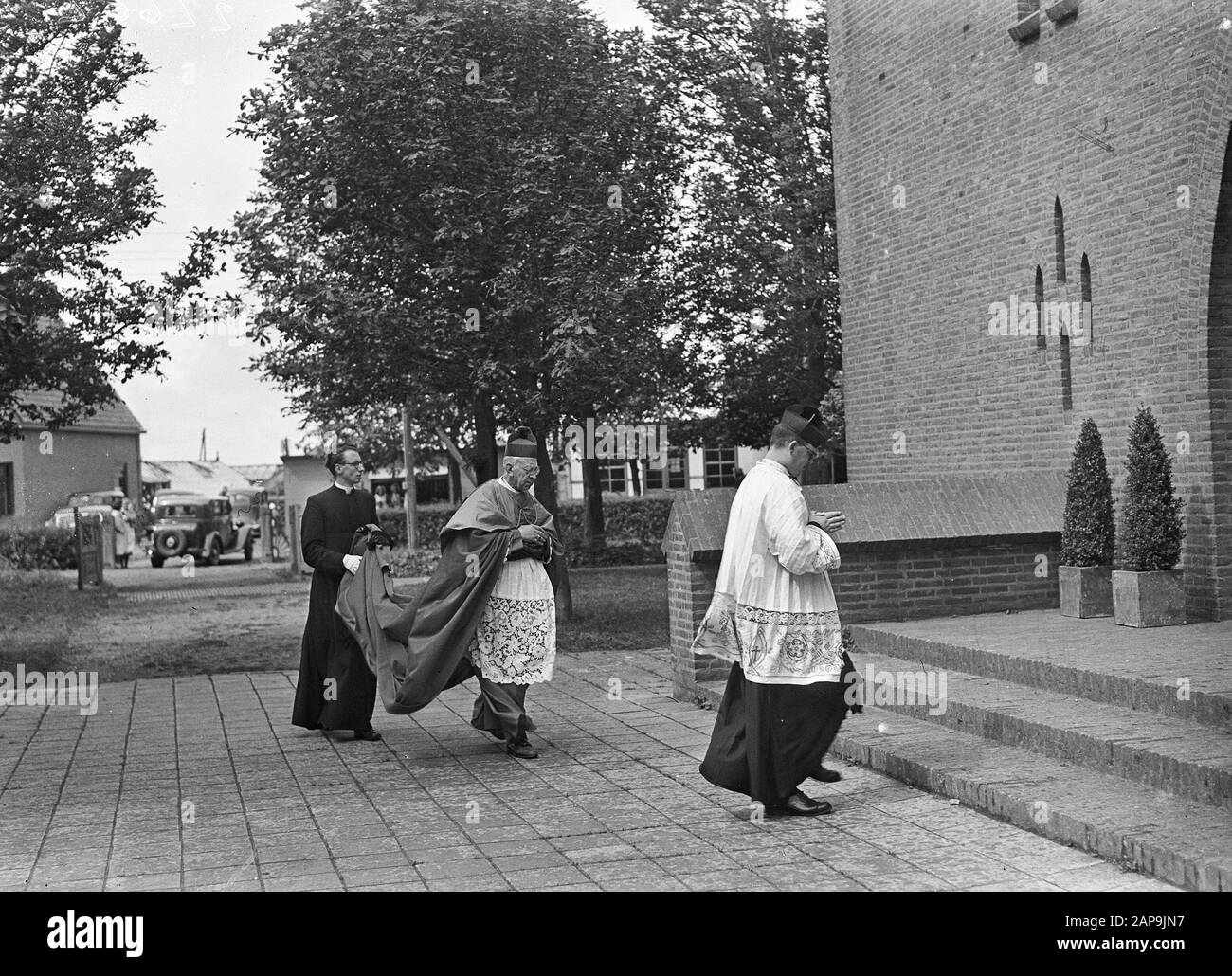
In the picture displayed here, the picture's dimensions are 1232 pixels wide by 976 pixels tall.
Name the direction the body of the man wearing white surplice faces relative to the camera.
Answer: to the viewer's right

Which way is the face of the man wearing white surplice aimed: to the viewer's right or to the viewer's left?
to the viewer's right

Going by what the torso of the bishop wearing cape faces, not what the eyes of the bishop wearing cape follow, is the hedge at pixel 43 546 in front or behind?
behind

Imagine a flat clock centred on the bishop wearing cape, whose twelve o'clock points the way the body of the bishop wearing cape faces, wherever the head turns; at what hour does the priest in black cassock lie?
The priest in black cassock is roughly at 6 o'clock from the bishop wearing cape.

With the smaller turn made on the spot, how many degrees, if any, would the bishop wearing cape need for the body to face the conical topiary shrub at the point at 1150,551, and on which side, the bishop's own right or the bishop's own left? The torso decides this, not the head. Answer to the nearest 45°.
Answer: approximately 45° to the bishop's own left
